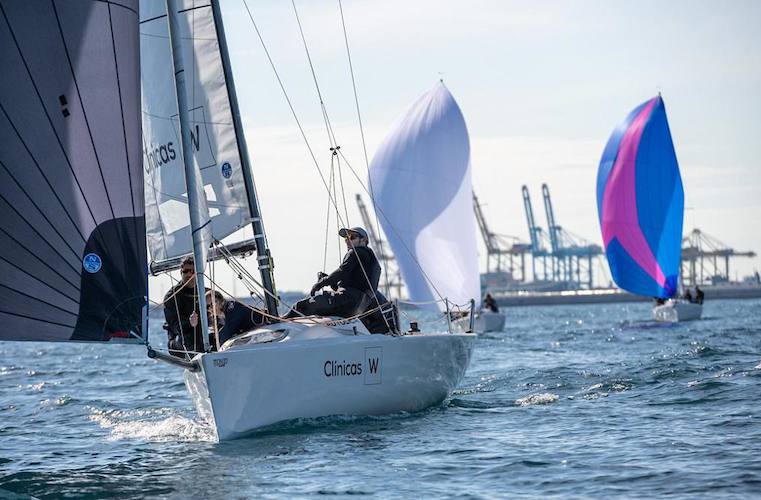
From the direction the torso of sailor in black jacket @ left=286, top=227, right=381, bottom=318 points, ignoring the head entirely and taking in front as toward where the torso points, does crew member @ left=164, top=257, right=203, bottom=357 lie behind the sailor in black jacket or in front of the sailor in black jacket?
in front

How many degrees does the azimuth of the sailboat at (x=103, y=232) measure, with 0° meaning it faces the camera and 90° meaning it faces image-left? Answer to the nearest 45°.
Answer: approximately 45°

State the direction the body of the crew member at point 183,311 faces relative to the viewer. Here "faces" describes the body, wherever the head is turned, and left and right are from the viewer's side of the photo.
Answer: facing the viewer and to the right of the viewer

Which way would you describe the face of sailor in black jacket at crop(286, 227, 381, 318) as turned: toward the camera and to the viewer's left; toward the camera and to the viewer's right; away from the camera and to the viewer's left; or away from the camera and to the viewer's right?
toward the camera and to the viewer's left
